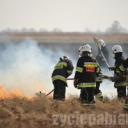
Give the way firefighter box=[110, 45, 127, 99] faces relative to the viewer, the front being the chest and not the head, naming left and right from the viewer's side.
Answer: facing to the left of the viewer

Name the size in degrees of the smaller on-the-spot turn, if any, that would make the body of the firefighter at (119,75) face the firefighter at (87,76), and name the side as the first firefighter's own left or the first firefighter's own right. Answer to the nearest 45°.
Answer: approximately 45° to the first firefighter's own left

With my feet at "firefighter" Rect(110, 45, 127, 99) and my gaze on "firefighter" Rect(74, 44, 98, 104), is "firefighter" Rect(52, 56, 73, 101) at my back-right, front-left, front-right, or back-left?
front-right

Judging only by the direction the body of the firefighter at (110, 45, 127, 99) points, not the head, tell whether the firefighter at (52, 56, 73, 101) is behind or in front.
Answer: in front
